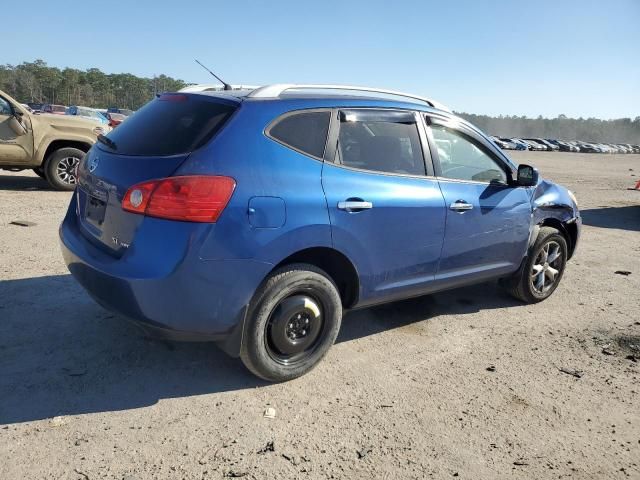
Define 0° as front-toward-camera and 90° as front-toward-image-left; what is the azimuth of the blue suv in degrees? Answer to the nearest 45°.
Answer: approximately 225°

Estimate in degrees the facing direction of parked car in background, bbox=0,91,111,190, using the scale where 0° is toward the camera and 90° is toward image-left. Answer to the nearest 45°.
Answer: approximately 270°

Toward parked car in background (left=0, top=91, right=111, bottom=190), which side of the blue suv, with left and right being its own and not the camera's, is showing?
left

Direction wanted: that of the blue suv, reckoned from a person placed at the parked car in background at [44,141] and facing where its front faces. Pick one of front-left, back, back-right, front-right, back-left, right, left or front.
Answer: right

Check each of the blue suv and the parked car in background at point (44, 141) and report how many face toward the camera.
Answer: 0
